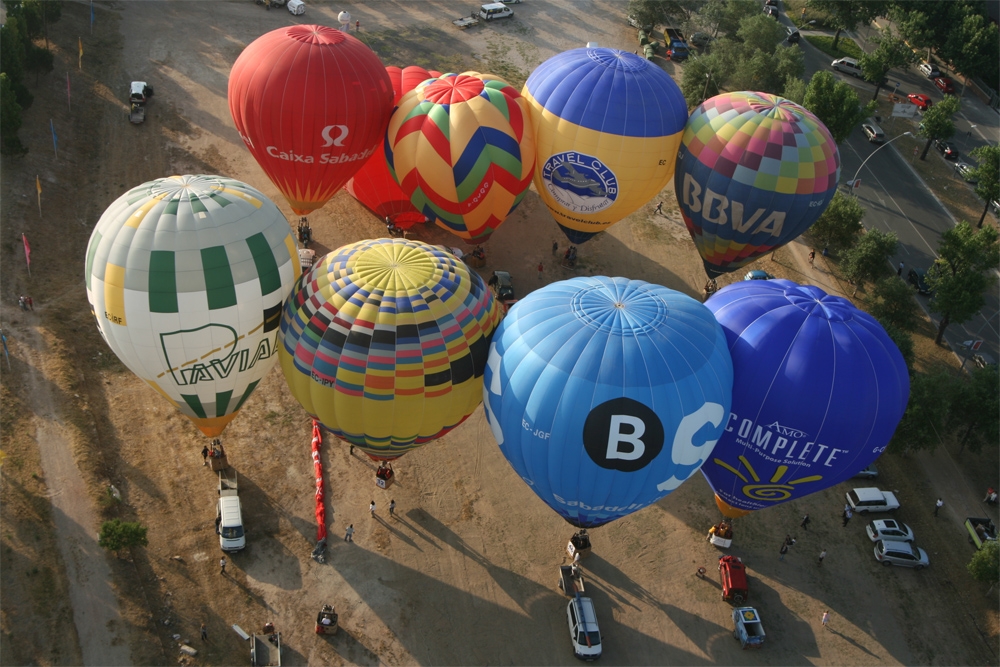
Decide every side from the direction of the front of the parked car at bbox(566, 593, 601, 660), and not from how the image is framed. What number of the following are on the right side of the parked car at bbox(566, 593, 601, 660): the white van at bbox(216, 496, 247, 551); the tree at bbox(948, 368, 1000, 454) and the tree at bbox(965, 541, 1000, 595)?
1

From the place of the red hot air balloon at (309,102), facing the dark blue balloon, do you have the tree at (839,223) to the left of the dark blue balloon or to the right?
left

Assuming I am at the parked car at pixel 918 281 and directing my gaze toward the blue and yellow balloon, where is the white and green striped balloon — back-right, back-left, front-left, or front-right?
front-left

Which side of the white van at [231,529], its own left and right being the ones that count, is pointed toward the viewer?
front

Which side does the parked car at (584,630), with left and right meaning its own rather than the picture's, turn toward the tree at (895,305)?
back

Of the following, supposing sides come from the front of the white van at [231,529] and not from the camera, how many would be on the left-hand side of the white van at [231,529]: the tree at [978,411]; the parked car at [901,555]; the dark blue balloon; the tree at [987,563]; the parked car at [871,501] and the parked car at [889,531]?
6

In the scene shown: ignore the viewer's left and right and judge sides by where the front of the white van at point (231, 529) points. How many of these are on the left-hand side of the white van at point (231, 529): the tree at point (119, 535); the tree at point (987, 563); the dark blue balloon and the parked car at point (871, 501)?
3

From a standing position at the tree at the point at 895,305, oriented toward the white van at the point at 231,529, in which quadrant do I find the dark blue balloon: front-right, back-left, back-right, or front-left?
front-left

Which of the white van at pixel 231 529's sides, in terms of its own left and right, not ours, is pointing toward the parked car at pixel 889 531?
left

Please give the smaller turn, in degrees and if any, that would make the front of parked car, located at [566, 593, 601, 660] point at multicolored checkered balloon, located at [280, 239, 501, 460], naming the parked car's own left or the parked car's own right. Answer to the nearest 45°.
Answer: approximately 90° to the parked car's own right

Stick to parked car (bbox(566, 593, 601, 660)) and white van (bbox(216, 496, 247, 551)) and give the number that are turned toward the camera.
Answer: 2
